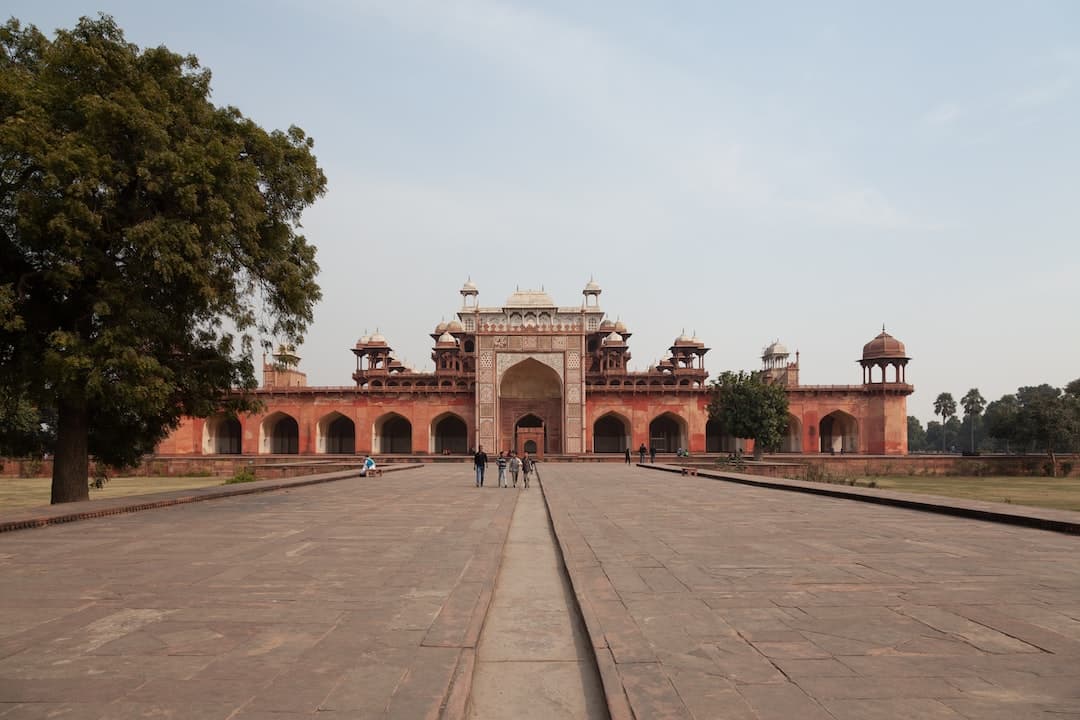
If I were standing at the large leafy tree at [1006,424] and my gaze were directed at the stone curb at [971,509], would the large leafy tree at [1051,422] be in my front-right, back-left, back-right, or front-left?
front-left

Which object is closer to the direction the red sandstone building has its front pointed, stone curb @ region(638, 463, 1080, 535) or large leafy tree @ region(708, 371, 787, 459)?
the stone curb

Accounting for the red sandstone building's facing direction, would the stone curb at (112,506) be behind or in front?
in front

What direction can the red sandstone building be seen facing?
toward the camera

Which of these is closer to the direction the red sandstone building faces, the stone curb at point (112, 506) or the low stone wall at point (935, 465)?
the stone curb

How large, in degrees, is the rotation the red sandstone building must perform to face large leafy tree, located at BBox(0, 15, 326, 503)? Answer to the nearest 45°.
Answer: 0° — it already faces it

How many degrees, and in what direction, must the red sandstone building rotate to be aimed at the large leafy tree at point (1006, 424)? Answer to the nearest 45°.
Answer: approximately 90° to its left

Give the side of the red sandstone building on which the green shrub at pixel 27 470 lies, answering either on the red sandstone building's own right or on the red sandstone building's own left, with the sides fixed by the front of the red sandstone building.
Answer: on the red sandstone building's own right

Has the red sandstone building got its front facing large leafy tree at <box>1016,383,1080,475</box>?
no

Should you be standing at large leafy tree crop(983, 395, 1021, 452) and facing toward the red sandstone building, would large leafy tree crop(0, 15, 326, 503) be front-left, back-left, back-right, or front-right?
front-left

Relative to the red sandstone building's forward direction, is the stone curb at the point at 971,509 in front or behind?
in front

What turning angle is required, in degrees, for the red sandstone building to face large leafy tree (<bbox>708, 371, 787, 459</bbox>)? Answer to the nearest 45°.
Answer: approximately 45° to its left

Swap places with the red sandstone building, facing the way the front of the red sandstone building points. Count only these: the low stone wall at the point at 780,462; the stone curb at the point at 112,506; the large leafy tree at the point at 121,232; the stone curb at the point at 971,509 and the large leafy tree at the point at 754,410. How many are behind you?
0
